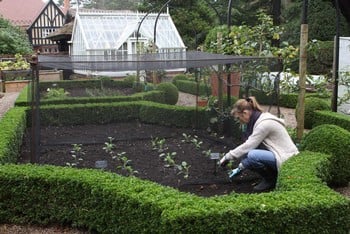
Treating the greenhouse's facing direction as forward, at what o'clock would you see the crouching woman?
The crouching woman is roughly at 12 o'clock from the greenhouse.

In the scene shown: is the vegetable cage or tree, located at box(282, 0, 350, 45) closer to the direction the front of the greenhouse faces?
the vegetable cage

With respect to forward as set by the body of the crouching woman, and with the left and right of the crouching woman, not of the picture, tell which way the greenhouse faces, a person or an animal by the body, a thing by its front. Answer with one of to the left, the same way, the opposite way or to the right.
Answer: to the left

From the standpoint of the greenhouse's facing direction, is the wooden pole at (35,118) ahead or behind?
ahead

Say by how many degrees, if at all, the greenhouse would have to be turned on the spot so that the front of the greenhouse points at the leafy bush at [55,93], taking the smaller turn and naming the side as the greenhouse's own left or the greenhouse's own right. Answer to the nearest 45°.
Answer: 0° — it already faces it

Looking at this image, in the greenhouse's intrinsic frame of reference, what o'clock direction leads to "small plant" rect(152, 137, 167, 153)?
The small plant is roughly at 12 o'clock from the greenhouse.

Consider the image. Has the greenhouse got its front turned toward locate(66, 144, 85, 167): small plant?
yes

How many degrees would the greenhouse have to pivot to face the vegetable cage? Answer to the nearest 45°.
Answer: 0° — it already faces it

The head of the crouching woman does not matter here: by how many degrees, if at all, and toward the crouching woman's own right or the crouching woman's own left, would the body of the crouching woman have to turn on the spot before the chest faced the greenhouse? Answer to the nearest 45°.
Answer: approximately 90° to the crouching woman's own right

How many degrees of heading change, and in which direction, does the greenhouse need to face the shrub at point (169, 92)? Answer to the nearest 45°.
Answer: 0° — it already faces it

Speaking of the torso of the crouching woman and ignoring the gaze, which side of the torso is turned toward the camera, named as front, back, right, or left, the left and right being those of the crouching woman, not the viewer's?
left

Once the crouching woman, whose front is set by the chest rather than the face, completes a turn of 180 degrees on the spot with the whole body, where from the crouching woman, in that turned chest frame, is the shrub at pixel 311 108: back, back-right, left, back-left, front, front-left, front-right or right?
left

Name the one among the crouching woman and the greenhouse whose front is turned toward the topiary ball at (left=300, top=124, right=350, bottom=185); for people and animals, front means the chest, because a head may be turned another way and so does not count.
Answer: the greenhouse

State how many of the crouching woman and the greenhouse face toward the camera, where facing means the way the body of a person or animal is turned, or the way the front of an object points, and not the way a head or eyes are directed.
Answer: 1

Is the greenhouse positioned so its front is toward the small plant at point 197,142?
yes
